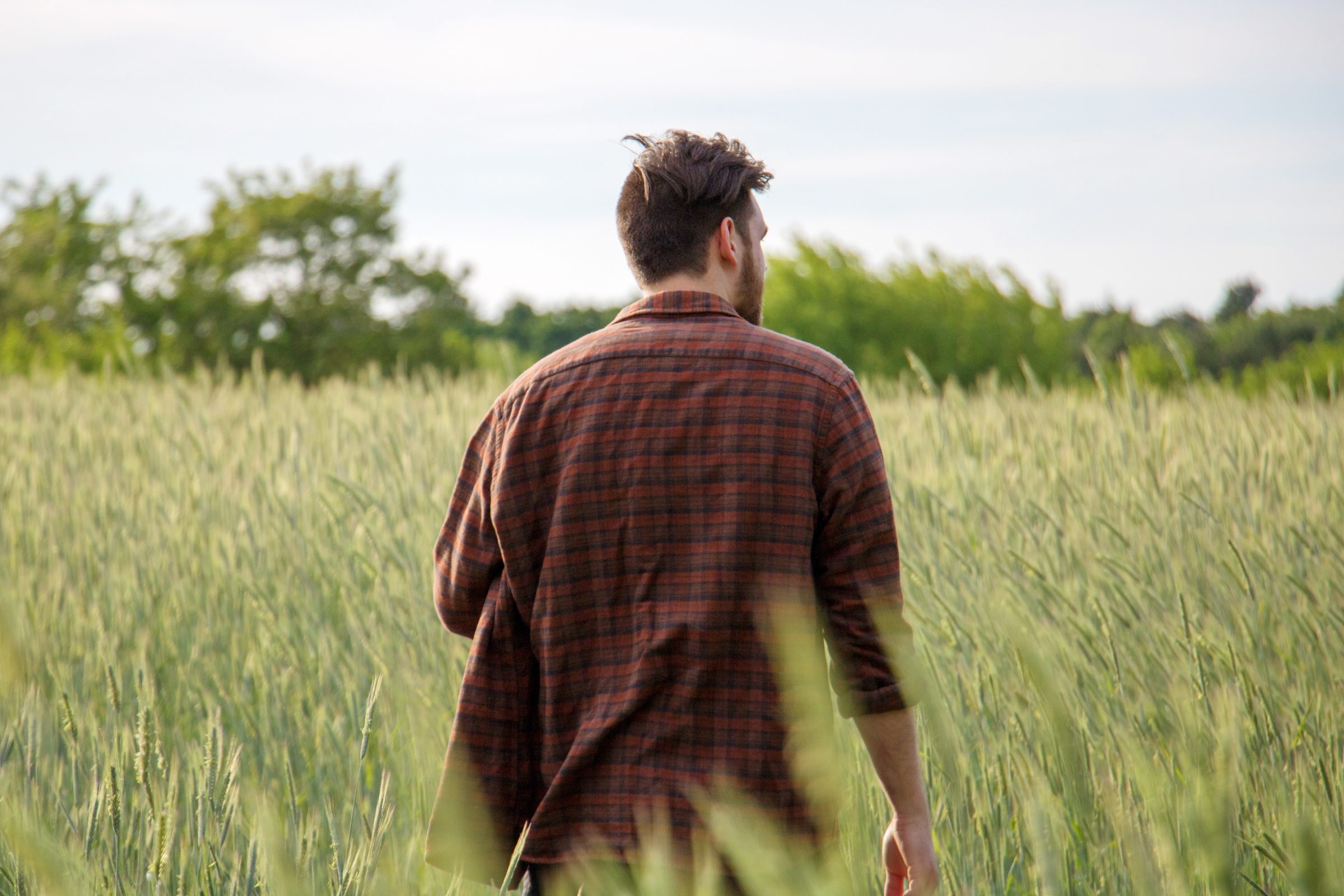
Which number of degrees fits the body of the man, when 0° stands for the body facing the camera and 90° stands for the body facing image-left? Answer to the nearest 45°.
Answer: approximately 180°

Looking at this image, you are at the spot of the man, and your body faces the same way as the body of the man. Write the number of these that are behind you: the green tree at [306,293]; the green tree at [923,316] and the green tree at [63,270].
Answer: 0

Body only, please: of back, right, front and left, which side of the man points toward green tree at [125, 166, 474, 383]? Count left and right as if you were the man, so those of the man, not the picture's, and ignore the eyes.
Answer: front

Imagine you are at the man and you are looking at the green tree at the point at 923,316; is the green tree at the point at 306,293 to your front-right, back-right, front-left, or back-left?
front-left

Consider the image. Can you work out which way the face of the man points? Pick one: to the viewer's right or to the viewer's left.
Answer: to the viewer's right

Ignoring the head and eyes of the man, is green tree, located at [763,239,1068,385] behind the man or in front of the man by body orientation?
in front

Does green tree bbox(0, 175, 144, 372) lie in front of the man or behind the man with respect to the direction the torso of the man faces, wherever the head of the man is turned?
in front

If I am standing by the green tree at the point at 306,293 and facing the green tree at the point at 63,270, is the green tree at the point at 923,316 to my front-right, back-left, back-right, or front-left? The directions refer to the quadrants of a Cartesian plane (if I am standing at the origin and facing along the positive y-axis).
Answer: back-left
